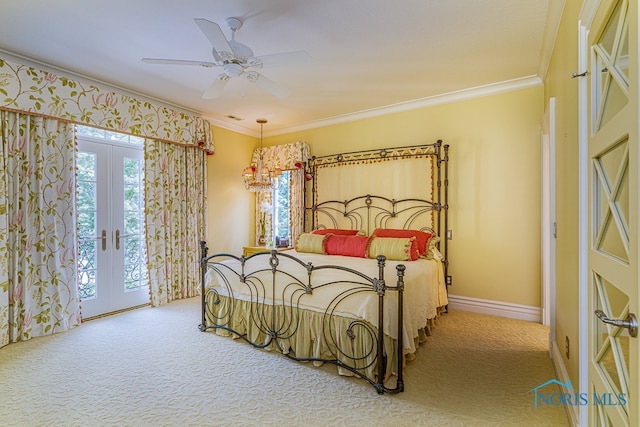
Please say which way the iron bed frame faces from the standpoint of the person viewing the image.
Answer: facing the viewer and to the left of the viewer

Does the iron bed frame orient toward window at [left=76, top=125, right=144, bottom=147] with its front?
no

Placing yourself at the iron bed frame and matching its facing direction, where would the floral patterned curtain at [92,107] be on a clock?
The floral patterned curtain is roughly at 2 o'clock from the iron bed frame.

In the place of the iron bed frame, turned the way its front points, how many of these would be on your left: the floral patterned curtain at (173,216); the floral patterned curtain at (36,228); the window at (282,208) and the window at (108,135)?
0

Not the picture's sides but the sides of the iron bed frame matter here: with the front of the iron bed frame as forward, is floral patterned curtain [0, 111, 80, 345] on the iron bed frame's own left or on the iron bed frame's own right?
on the iron bed frame's own right

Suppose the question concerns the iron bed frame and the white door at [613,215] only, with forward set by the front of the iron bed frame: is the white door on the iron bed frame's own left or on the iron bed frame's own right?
on the iron bed frame's own left

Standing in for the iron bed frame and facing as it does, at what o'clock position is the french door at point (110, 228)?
The french door is roughly at 2 o'clock from the iron bed frame.

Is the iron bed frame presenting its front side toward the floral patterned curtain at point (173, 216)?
no

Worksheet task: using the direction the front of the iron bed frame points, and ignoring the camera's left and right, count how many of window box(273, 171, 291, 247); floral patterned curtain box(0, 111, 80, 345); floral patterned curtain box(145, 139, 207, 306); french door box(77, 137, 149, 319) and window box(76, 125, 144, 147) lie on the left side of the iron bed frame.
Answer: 0

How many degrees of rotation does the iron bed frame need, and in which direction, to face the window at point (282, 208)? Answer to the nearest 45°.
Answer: approximately 135° to its right
